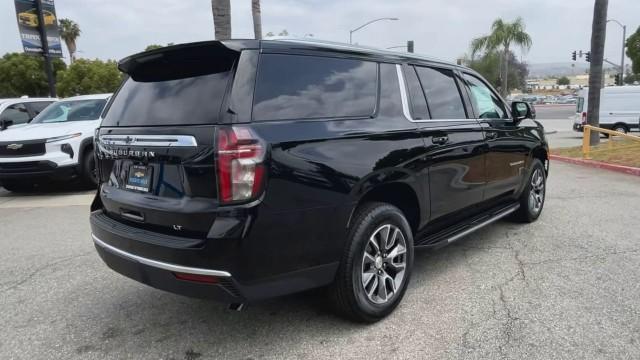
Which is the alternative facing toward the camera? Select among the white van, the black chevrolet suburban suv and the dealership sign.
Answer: the dealership sign

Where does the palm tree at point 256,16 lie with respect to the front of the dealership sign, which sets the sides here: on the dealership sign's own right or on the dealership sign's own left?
on the dealership sign's own left

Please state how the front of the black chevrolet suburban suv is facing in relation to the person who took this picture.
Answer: facing away from the viewer and to the right of the viewer

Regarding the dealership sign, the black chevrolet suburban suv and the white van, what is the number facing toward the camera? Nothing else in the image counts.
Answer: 1

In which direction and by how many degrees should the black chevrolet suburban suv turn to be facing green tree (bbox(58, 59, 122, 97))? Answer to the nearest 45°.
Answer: approximately 90° to its left

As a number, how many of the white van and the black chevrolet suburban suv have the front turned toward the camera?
0

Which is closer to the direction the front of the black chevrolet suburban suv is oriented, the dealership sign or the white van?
the white van

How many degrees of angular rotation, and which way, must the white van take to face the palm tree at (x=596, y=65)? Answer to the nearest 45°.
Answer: approximately 135° to its right

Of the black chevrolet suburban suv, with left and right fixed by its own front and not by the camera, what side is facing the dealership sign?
left

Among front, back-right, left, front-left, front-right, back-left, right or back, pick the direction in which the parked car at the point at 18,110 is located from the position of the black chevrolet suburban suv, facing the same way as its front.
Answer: left
